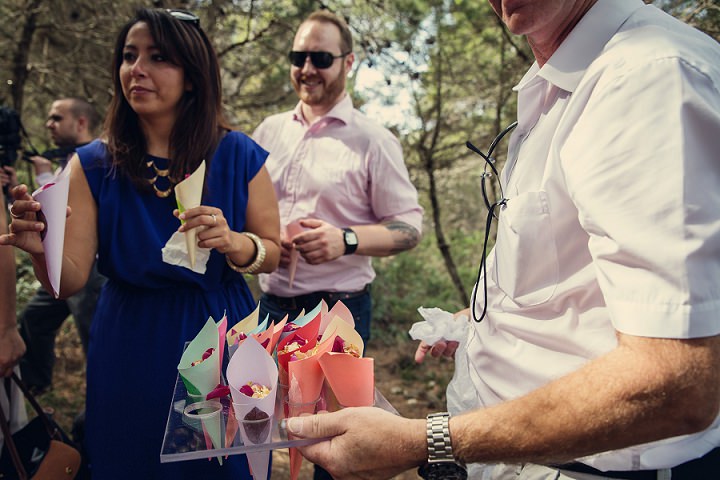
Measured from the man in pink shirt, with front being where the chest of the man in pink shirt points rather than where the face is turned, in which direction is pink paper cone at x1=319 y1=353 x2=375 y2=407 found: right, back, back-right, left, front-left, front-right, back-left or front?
front-left

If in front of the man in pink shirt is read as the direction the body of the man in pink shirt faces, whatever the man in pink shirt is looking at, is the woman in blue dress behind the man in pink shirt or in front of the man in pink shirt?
in front

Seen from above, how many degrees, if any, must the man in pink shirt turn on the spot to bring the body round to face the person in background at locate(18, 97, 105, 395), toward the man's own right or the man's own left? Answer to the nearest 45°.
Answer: approximately 90° to the man's own right

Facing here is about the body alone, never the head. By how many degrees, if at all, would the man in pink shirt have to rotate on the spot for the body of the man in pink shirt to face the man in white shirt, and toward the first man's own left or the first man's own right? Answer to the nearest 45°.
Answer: approximately 45° to the first man's own left

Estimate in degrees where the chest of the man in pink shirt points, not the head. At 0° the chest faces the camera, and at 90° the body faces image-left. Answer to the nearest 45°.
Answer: approximately 45°
